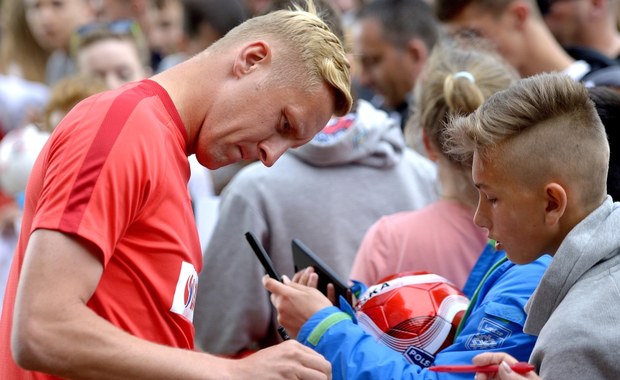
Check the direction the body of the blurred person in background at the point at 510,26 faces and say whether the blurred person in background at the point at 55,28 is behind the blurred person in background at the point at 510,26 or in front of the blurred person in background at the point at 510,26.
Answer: in front

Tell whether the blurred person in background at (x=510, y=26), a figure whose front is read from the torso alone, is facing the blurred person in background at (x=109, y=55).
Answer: yes

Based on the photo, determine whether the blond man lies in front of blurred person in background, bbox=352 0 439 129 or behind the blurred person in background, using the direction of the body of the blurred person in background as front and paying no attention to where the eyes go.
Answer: in front

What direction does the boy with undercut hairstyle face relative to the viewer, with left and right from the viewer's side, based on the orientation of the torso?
facing to the left of the viewer

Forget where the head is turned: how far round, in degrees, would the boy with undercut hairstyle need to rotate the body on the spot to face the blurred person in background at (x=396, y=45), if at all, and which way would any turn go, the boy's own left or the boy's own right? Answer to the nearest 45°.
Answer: approximately 90° to the boy's own right

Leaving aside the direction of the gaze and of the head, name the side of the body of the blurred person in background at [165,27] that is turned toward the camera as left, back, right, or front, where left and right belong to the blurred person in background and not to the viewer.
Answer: front

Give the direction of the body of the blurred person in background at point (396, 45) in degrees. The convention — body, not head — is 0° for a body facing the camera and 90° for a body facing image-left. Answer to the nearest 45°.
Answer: approximately 45°

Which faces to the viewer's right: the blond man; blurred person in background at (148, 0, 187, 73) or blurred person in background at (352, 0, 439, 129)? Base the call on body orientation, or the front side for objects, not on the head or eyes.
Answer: the blond man

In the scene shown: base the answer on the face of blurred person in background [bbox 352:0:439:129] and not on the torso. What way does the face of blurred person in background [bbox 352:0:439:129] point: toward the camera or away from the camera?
toward the camera

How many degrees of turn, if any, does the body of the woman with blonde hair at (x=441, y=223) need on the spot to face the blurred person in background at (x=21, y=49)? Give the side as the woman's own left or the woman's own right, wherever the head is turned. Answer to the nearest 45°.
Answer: approximately 45° to the woman's own left

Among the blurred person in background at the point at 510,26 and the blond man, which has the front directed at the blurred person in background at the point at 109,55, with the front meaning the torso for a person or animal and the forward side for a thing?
the blurred person in background at the point at 510,26

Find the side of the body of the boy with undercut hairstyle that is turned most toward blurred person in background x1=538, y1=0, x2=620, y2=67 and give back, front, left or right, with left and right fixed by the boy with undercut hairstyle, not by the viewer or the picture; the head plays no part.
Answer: right

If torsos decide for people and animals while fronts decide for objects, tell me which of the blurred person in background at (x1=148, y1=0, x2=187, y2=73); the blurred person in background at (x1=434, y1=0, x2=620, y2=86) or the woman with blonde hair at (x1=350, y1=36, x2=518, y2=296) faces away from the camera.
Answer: the woman with blonde hair

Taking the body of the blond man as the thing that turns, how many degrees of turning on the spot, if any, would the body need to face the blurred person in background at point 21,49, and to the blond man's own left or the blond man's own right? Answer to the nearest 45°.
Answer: approximately 90° to the blond man's own left

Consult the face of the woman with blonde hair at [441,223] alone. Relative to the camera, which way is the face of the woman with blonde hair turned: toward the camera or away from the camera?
away from the camera

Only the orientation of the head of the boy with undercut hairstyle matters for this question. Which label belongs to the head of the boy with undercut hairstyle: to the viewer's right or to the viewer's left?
to the viewer's left

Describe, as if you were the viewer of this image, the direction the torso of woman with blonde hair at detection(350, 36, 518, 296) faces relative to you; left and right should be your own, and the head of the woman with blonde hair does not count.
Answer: facing away from the viewer

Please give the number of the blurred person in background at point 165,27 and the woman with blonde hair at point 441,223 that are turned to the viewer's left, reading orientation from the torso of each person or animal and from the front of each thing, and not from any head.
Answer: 0

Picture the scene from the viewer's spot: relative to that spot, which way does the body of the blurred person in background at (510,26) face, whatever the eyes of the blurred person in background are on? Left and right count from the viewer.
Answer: facing to the left of the viewer
